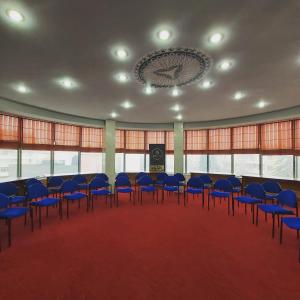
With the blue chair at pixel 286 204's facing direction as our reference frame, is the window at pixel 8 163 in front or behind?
in front

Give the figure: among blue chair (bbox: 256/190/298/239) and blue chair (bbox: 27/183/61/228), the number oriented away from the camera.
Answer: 0

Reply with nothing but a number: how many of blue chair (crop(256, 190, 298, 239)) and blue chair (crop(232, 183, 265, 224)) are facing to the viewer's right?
0

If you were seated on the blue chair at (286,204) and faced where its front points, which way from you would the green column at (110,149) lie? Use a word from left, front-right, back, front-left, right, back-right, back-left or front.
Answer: front-right

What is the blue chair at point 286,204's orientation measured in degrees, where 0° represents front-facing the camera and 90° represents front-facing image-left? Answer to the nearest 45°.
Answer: approximately 45°

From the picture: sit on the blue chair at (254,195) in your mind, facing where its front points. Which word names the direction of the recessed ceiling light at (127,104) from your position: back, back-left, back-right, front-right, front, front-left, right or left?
front-right

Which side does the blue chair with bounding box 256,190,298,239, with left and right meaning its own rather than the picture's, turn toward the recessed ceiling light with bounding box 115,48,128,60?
front

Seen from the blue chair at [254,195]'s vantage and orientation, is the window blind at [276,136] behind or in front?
behind

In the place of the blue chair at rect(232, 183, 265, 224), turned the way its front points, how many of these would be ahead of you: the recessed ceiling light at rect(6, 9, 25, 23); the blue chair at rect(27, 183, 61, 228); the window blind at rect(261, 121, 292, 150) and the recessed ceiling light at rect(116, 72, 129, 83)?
3

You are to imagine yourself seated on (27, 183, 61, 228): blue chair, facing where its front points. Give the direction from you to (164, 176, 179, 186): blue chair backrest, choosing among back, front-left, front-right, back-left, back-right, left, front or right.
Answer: front-left

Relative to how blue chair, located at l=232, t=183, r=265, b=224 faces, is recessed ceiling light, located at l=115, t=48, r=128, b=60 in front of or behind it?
in front
